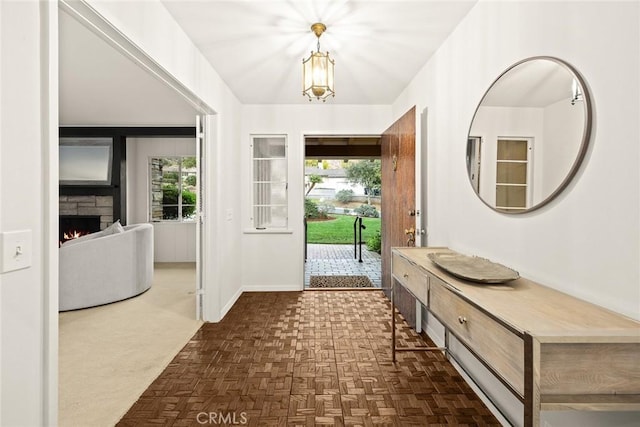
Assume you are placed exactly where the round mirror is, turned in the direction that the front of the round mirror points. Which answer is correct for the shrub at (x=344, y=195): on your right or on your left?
on your right

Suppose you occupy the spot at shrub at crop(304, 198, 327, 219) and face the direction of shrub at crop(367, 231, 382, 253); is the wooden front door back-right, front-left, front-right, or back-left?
front-right

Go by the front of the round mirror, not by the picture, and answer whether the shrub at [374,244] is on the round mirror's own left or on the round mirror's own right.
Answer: on the round mirror's own right

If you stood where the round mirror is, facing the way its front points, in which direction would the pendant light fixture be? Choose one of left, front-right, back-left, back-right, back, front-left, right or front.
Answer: front-right

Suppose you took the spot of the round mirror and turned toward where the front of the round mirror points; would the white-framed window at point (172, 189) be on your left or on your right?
on your right

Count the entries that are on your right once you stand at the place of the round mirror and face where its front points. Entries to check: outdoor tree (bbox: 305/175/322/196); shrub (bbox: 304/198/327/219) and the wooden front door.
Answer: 3

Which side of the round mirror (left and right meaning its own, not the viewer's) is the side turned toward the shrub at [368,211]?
right

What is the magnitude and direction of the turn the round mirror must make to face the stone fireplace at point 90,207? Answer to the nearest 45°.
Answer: approximately 45° to its right

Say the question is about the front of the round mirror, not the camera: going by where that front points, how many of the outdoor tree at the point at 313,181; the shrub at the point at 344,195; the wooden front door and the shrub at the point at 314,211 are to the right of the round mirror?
4

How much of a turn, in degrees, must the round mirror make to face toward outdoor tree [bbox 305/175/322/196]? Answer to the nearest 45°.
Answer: approximately 90° to its right

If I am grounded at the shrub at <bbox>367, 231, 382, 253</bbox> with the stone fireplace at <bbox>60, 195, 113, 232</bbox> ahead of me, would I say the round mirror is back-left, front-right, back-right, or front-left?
front-left

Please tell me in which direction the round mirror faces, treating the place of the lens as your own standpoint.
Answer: facing the viewer and to the left of the viewer

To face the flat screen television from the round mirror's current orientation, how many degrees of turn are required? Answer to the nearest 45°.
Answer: approximately 45° to its right

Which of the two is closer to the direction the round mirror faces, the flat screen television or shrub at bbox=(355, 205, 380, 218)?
the flat screen television

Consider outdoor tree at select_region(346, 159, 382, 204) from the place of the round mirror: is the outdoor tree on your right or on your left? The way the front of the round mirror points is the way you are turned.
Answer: on your right

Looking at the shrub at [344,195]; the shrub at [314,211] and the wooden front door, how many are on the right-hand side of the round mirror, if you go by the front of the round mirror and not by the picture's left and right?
3
